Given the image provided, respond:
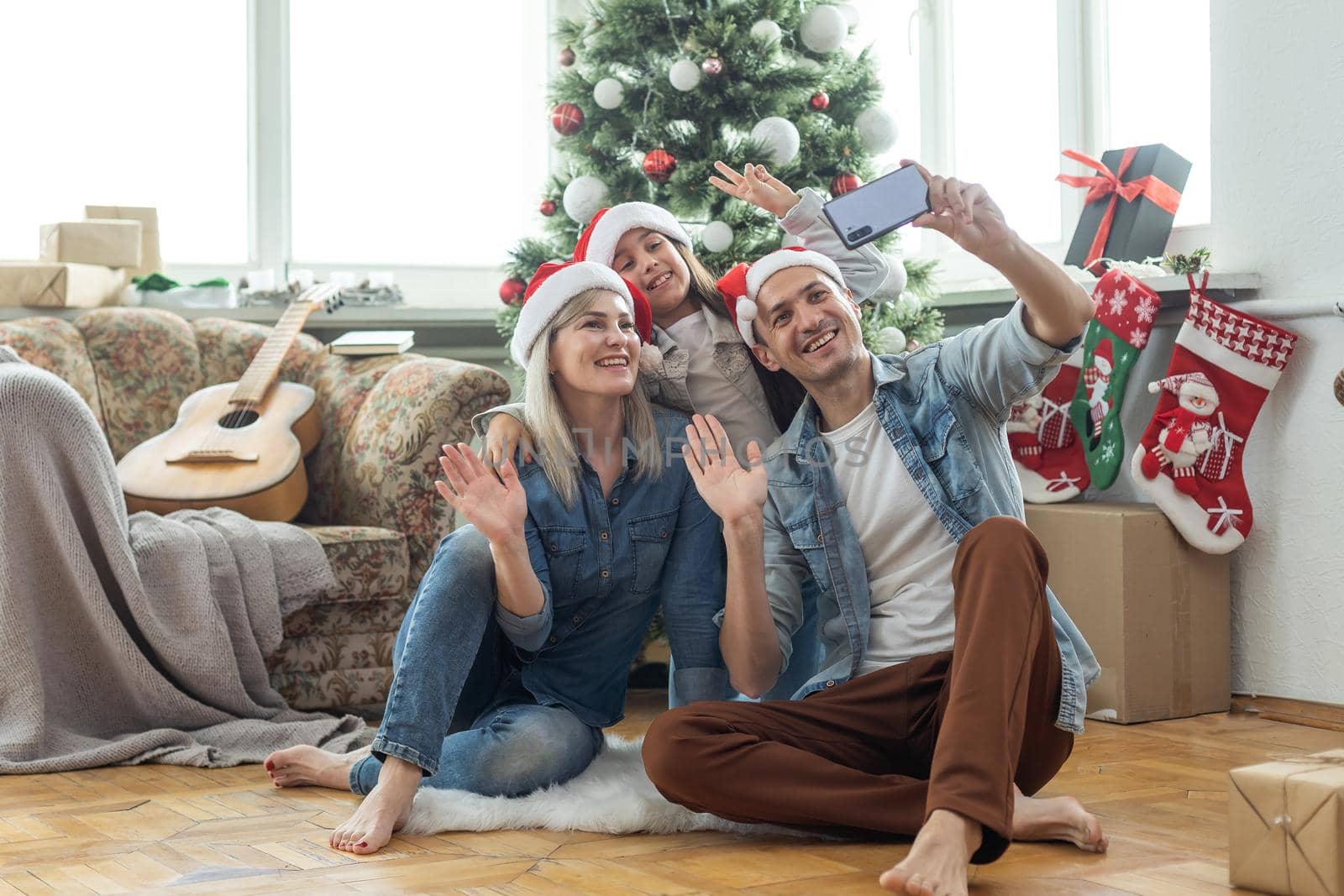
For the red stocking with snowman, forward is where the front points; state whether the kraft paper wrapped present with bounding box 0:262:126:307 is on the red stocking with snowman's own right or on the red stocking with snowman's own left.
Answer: on the red stocking with snowman's own right

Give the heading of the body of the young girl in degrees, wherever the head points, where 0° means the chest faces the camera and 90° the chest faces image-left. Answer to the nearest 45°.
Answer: approximately 0°

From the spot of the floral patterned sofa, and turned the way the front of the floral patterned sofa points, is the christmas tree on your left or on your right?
on your left

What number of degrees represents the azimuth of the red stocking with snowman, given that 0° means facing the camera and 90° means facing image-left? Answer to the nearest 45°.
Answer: approximately 0°
